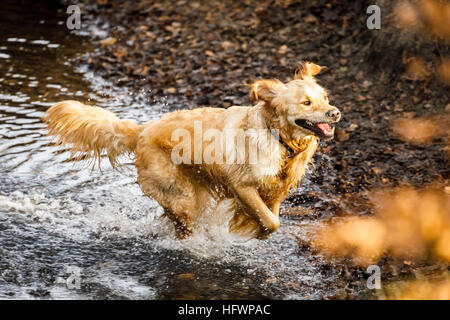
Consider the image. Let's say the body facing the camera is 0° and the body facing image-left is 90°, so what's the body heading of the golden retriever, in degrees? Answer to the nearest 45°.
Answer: approximately 270°
